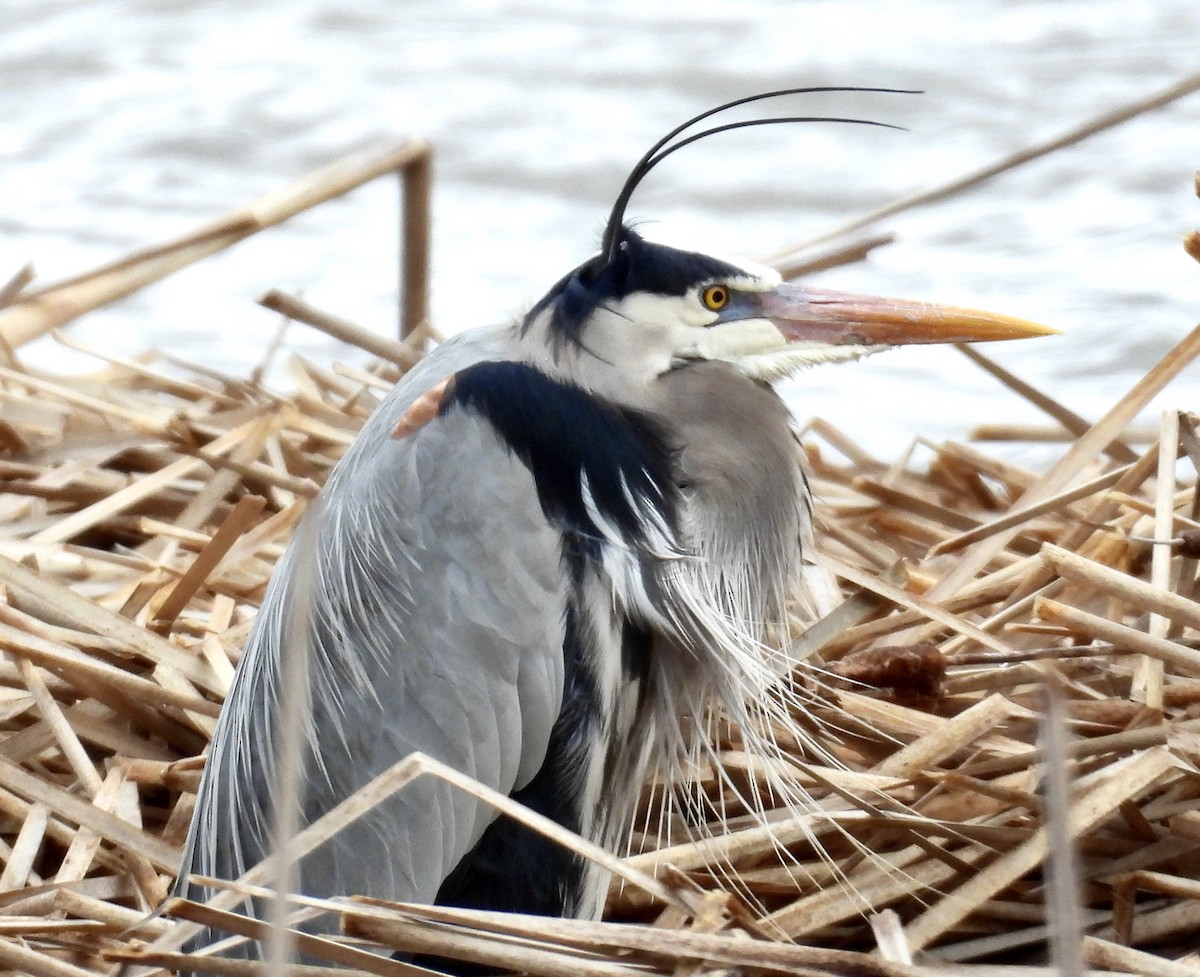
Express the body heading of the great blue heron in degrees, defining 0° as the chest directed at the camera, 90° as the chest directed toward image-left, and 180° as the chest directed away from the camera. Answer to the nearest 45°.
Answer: approximately 270°
